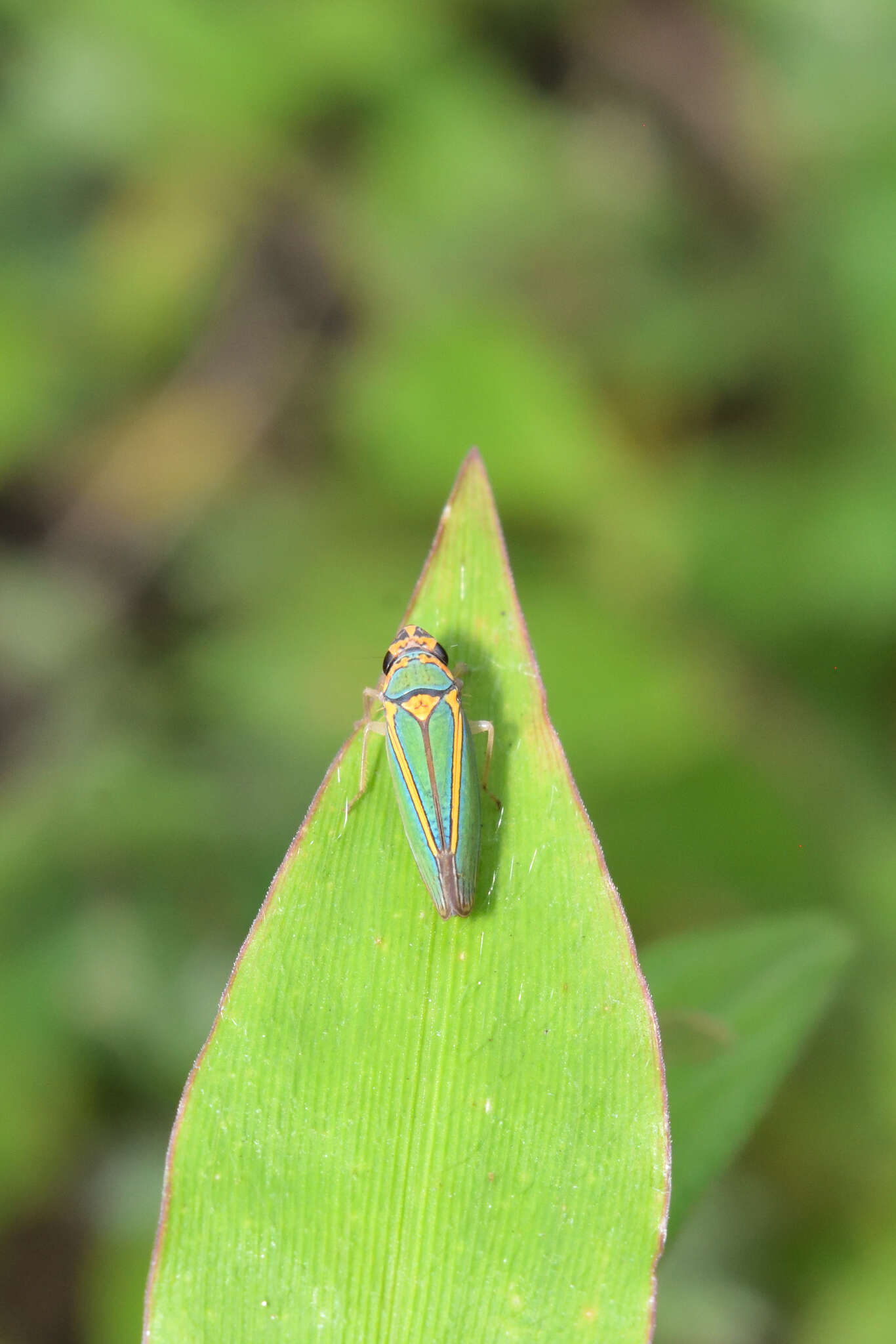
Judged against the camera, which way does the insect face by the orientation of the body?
away from the camera

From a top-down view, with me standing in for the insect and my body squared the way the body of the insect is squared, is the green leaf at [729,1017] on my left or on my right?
on my right
